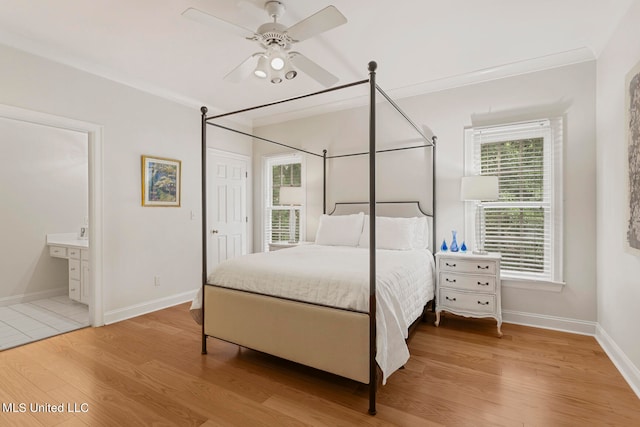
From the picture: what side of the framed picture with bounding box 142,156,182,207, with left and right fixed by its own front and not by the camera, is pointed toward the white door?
left

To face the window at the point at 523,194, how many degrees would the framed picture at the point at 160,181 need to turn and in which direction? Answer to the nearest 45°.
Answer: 0° — it already faces it

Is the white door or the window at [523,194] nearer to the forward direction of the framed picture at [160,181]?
the window

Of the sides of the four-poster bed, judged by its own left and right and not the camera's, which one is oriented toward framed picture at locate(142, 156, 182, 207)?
right

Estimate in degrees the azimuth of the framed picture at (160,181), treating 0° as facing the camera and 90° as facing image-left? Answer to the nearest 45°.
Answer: approximately 315°

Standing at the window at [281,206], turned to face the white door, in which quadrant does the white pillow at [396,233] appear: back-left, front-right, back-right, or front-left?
back-left

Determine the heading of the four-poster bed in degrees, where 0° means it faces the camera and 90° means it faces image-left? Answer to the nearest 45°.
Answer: approximately 45°
